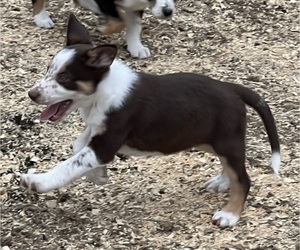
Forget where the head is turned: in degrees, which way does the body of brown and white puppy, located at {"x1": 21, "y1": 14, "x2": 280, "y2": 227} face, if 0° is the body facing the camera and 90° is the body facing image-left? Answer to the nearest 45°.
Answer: approximately 90°

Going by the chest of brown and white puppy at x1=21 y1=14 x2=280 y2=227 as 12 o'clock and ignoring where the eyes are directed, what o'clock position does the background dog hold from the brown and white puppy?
The background dog is roughly at 3 o'clock from the brown and white puppy.
